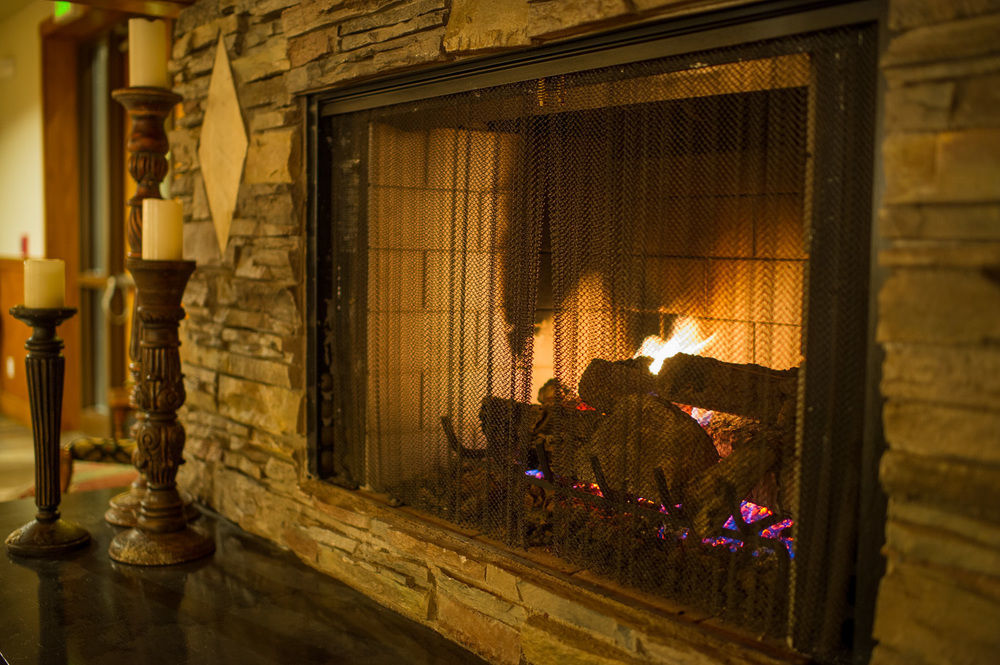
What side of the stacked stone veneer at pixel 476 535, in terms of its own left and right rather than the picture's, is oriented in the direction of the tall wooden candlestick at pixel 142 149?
right

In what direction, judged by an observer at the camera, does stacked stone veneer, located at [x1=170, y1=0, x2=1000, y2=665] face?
facing the viewer and to the left of the viewer

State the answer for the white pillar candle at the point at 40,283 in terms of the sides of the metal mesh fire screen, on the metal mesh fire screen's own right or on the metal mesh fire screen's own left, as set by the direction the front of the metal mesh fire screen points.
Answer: on the metal mesh fire screen's own right

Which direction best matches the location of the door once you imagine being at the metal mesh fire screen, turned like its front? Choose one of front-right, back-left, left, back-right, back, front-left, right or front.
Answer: right

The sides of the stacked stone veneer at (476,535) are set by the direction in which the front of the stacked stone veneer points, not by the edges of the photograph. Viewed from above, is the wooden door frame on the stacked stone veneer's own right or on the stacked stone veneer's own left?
on the stacked stone veneer's own right

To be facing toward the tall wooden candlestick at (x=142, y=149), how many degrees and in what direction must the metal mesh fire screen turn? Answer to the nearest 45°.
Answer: approximately 90° to its right

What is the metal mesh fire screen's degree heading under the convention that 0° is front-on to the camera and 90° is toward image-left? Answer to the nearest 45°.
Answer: approximately 45°
